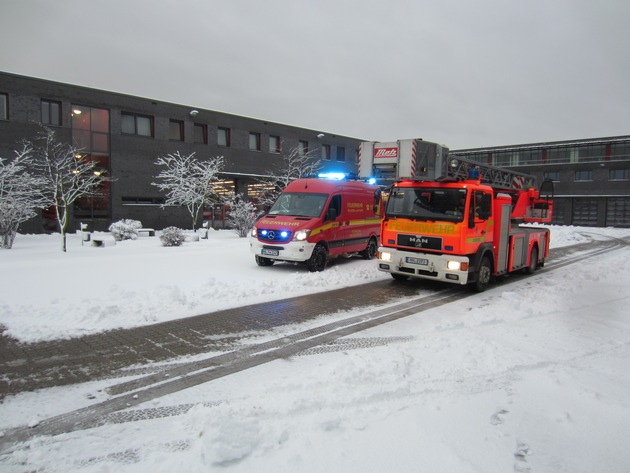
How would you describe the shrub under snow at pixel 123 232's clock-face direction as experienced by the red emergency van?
The shrub under snow is roughly at 3 o'clock from the red emergency van.

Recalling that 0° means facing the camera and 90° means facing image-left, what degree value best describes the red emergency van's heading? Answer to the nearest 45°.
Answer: approximately 45°

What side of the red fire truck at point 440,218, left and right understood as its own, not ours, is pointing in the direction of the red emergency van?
right

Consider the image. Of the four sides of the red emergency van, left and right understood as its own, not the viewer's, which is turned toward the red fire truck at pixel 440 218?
left

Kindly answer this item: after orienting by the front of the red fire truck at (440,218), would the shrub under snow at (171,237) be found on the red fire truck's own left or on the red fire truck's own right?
on the red fire truck's own right

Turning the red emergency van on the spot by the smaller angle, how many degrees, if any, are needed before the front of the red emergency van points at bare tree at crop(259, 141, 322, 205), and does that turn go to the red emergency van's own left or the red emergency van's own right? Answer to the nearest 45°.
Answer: approximately 135° to the red emergency van's own right

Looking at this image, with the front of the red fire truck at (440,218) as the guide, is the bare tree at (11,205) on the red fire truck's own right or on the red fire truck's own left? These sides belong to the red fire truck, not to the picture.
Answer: on the red fire truck's own right

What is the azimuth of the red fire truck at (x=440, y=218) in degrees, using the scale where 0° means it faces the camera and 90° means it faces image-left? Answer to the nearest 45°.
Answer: approximately 45°

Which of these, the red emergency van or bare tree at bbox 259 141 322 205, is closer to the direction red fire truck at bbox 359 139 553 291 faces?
the red emergency van

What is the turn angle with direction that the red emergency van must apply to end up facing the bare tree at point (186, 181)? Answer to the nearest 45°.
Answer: approximately 90° to its right
